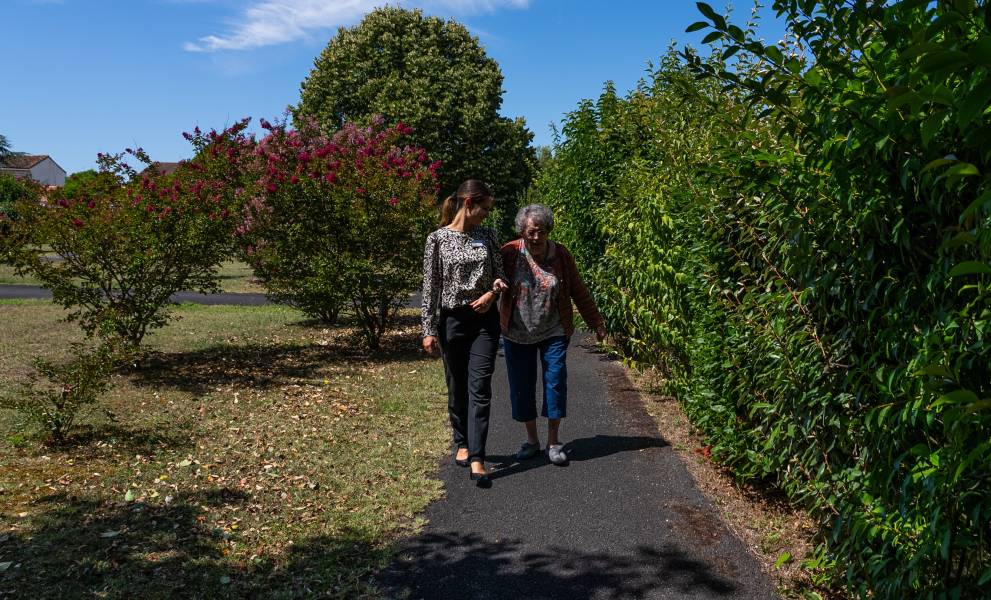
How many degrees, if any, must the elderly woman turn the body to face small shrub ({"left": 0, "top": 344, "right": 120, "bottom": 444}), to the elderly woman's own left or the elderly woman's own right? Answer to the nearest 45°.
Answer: approximately 90° to the elderly woman's own right

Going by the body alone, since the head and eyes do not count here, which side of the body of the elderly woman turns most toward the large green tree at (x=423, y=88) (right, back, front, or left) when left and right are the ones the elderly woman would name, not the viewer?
back

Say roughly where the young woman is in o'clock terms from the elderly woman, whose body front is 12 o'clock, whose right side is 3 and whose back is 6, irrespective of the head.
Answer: The young woman is roughly at 2 o'clock from the elderly woman.

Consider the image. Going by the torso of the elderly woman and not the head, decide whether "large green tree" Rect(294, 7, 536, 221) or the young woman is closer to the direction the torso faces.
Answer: the young woman

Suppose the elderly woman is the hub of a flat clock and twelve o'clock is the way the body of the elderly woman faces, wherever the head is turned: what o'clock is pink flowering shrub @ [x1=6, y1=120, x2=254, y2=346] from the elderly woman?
The pink flowering shrub is roughly at 4 o'clock from the elderly woman.

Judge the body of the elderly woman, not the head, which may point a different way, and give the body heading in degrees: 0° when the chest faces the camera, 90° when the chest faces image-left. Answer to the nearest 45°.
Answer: approximately 0°

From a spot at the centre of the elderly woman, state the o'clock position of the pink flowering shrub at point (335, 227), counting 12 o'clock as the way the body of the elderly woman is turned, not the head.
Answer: The pink flowering shrub is roughly at 5 o'clock from the elderly woman.

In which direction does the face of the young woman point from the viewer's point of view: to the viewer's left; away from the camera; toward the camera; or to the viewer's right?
to the viewer's right
